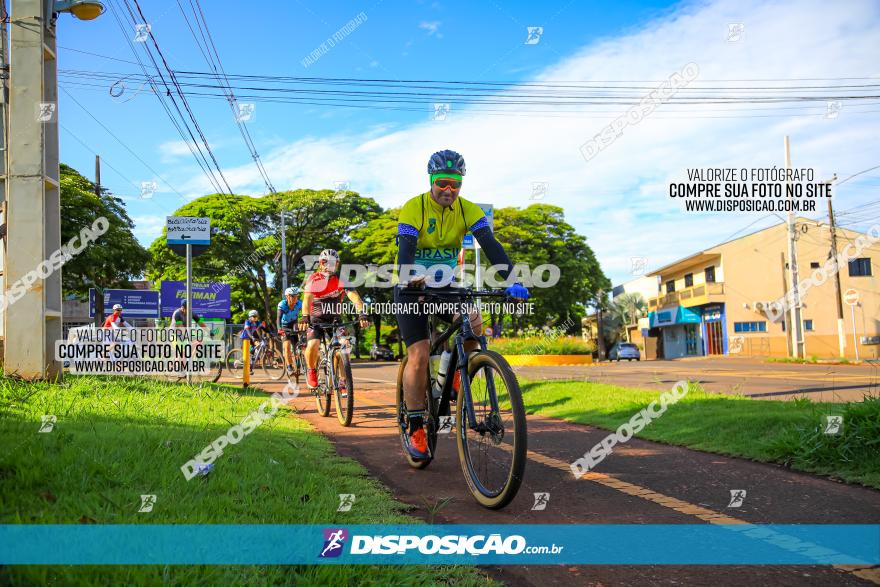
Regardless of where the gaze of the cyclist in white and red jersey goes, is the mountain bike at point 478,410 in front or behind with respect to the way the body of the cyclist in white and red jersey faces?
in front

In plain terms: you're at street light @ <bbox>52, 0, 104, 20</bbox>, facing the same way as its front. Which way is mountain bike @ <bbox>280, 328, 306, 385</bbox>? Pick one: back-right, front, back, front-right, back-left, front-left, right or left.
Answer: front-left

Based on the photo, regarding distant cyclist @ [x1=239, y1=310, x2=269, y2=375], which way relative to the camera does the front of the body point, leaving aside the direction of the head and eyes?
toward the camera

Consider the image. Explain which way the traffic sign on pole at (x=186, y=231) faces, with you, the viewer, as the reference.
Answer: facing the viewer

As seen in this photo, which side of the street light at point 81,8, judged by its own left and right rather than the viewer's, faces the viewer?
right

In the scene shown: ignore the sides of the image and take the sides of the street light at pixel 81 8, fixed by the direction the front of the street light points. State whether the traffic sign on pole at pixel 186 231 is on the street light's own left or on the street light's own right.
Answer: on the street light's own left

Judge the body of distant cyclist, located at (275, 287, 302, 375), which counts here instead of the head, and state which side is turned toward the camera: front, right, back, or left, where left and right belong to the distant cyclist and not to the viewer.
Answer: front

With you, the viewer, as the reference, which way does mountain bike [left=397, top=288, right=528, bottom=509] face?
facing the viewer and to the right of the viewer

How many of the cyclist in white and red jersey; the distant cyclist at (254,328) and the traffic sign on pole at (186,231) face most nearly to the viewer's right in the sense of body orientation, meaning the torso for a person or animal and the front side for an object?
0
